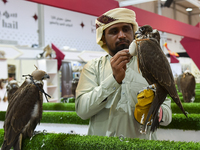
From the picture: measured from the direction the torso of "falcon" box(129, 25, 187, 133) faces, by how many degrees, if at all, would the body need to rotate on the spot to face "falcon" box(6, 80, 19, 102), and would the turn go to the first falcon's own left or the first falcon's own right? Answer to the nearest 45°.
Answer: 0° — it already faces it

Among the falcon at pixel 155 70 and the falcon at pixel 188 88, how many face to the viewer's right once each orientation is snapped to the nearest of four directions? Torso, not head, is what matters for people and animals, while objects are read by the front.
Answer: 0

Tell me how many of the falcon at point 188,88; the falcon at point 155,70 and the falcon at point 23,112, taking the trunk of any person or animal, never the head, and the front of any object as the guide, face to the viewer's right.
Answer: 1

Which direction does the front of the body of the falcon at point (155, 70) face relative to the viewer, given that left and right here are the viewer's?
facing away from the viewer and to the left of the viewer

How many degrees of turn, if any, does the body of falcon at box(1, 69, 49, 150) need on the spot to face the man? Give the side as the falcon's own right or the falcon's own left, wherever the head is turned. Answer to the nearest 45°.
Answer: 0° — it already faces them

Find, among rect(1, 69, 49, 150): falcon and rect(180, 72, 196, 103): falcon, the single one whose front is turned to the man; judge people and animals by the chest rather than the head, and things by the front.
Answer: rect(1, 69, 49, 150): falcon

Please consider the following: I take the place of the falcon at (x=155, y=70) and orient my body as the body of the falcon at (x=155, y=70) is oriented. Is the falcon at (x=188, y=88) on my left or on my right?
on my right

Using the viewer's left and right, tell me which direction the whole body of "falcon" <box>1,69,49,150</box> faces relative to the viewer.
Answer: facing to the right of the viewer

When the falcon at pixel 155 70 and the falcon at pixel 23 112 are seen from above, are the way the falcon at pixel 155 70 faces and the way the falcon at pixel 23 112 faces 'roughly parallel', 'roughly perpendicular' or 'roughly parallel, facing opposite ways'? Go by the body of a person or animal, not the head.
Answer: roughly perpendicular
